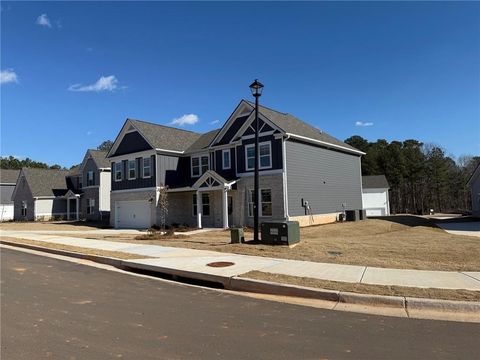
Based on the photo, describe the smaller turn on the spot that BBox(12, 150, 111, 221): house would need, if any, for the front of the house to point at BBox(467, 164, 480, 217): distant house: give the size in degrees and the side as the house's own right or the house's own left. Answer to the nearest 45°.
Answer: approximately 90° to the house's own left

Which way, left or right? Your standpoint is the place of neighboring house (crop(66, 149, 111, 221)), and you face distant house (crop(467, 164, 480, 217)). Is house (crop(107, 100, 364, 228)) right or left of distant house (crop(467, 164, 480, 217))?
right

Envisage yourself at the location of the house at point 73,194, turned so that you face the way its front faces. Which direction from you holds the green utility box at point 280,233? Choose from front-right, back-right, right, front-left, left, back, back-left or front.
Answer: front-left

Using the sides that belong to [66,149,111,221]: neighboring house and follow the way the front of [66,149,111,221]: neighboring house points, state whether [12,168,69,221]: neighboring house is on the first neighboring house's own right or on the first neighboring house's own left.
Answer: on the first neighboring house's own right

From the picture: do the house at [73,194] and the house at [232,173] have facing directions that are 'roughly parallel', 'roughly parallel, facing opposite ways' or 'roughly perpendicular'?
roughly parallel

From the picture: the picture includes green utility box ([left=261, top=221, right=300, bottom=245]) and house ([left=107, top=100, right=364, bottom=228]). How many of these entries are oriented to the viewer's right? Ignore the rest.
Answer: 0

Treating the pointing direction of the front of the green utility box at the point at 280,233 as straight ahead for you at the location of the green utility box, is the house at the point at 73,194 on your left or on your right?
on your right

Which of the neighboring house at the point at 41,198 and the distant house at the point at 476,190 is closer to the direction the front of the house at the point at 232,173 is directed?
the neighboring house

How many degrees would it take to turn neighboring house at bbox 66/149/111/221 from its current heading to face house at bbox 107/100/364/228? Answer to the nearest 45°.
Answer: approximately 90° to its left

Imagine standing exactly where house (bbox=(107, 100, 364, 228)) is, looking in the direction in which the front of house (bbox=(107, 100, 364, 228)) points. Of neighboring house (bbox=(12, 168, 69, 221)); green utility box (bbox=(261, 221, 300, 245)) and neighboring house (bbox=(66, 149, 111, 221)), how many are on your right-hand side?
2

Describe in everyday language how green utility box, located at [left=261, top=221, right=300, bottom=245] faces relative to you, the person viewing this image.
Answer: facing the viewer and to the left of the viewer

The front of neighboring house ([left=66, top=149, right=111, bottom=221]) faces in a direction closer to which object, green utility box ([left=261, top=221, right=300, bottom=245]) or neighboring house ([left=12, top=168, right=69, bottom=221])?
the green utility box

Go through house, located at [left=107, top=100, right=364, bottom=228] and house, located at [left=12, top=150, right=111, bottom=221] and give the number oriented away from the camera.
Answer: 0

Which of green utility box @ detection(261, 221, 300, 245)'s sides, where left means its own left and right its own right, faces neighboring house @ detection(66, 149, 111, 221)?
right

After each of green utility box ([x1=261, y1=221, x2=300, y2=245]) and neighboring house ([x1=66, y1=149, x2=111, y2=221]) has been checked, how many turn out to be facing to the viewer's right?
0
